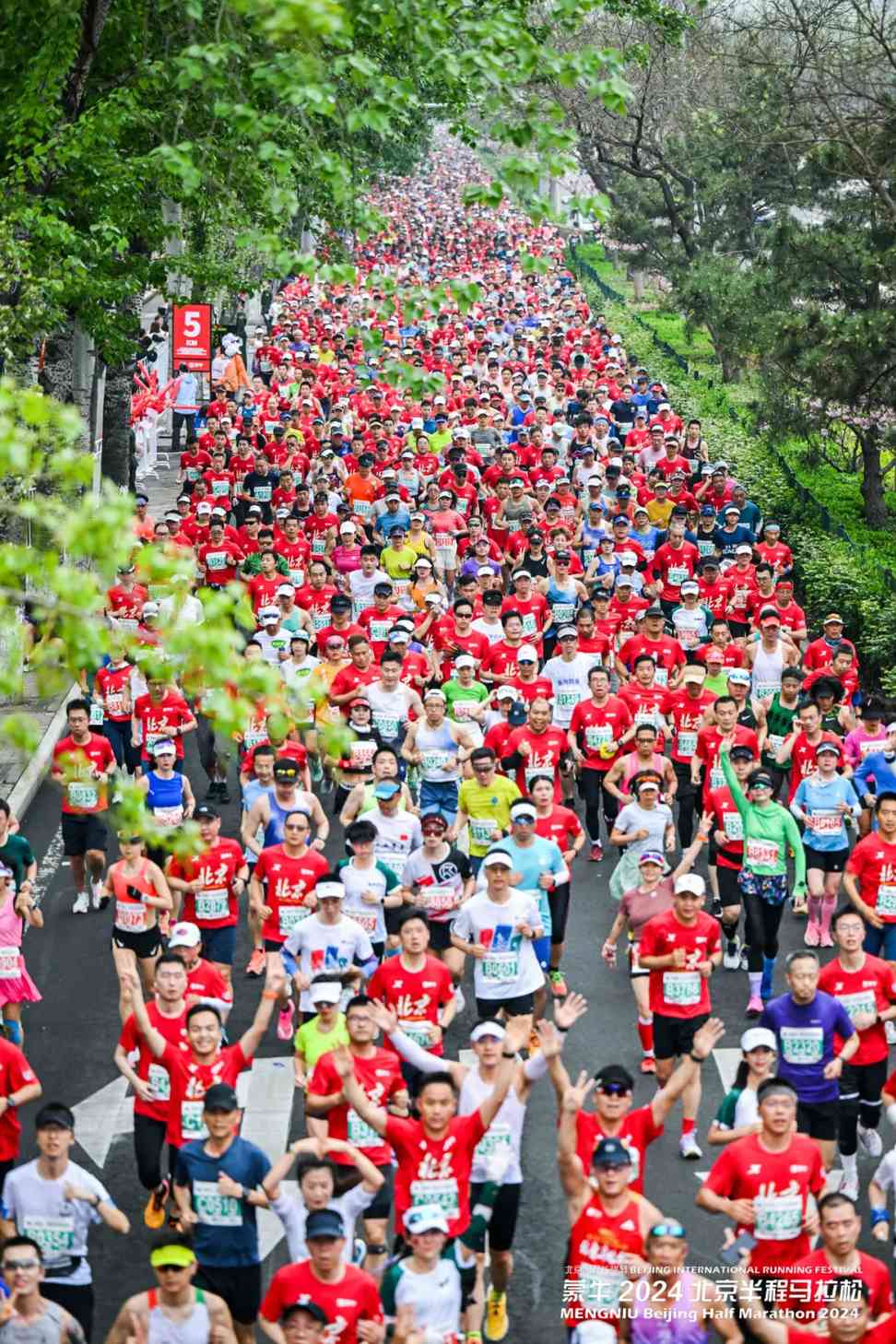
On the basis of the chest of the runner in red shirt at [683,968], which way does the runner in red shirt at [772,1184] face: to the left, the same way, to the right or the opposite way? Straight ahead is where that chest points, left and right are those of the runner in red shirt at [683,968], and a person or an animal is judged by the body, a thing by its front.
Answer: the same way

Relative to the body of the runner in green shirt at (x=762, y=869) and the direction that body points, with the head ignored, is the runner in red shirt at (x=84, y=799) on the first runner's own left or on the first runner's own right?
on the first runner's own right

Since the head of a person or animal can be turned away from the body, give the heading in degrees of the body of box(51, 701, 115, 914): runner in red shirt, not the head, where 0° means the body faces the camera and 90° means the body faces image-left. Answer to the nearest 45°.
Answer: approximately 0°

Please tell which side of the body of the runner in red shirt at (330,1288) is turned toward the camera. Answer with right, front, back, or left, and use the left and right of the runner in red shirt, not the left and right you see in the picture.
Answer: front

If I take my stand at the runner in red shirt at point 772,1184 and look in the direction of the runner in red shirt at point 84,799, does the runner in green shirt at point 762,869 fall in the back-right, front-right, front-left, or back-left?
front-right

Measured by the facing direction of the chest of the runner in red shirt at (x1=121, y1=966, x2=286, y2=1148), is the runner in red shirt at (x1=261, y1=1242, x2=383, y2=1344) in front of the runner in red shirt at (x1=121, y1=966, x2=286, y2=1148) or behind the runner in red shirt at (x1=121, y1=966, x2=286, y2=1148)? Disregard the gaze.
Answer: in front

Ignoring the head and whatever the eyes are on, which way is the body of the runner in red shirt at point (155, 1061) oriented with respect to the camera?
toward the camera

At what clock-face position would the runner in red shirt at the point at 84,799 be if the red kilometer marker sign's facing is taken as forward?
The runner in red shirt is roughly at 12 o'clock from the red kilometer marker sign.

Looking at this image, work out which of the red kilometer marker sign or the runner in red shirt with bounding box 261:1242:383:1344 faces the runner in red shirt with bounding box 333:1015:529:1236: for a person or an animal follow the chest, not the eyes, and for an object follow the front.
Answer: the red kilometer marker sign

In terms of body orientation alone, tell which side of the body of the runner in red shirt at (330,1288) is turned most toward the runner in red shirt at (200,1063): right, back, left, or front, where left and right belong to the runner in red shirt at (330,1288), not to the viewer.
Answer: back

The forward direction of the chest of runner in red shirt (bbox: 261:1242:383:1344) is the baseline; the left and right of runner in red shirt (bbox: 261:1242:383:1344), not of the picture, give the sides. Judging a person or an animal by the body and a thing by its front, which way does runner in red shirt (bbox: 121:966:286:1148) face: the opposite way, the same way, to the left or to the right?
the same way

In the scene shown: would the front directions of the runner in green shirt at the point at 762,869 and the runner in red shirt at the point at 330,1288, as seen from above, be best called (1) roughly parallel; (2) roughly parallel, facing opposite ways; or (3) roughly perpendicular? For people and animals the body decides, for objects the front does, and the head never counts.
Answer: roughly parallel

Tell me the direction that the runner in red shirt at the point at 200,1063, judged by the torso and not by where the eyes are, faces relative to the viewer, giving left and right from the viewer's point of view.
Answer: facing the viewer

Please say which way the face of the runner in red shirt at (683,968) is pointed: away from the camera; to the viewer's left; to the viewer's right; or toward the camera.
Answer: toward the camera

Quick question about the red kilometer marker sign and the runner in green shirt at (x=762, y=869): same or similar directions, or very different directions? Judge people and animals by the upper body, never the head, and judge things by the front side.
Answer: same or similar directions

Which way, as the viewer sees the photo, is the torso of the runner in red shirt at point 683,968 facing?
toward the camera

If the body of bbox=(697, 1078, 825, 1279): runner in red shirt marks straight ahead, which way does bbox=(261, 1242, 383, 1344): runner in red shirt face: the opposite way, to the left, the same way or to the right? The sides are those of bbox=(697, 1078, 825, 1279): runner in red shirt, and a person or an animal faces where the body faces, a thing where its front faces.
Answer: the same way

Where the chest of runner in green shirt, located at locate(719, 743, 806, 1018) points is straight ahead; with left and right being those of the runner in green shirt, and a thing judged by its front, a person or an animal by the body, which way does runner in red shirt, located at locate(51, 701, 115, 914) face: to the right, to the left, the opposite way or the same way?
the same way

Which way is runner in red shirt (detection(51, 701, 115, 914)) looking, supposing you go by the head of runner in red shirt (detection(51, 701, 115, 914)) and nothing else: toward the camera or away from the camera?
toward the camera

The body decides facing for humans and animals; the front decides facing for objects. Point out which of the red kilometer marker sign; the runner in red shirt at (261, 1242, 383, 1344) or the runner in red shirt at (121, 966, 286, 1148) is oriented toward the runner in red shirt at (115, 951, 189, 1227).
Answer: the red kilometer marker sign
